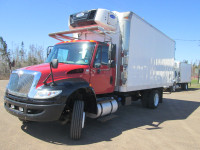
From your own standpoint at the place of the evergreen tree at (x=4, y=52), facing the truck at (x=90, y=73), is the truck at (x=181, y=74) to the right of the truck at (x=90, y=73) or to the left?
left

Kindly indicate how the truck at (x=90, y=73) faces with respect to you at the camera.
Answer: facing the viewer and to the left of the viewer

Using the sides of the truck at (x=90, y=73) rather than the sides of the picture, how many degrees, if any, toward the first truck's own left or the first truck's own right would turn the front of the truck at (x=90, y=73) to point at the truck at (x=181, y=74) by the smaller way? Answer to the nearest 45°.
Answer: approximately 180°

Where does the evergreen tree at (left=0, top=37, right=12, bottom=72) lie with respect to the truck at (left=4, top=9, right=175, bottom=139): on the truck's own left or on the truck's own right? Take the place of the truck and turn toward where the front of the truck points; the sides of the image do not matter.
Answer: on the truck's own right
